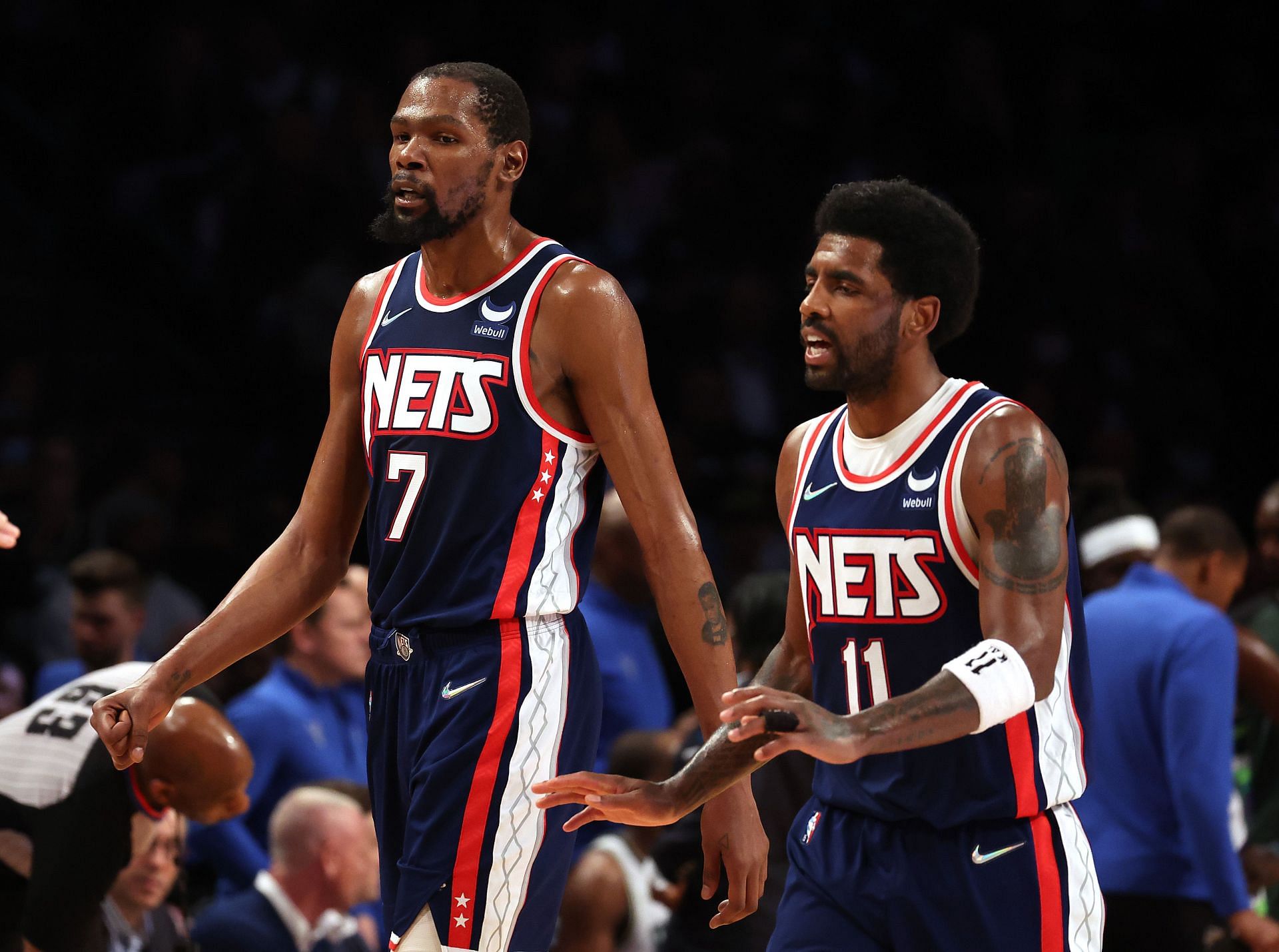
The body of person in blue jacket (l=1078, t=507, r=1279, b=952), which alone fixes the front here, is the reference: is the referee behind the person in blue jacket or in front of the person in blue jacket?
behind

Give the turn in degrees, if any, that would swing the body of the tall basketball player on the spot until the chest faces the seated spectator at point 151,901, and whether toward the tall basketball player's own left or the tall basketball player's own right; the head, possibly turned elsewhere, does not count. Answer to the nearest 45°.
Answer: approximately 90° to the tall basketball player's own right

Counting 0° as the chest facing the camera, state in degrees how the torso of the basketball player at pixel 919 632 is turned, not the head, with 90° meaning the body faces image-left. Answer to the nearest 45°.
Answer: approximately 45°

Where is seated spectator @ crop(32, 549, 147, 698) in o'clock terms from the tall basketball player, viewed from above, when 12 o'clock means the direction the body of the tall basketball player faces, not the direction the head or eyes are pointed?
The seated spectator is roughly at 4 o'clock from the tall basketball player.

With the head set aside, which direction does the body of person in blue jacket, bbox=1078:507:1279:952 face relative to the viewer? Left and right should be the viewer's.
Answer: facing away from the viewer and to the right of the viewer

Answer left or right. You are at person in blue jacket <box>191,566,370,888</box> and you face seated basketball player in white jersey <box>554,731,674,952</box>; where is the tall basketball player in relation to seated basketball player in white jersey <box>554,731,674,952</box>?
right

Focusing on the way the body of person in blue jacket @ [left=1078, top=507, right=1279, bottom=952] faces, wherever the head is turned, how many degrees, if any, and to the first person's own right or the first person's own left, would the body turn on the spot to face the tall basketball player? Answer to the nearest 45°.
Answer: approximately 180°
